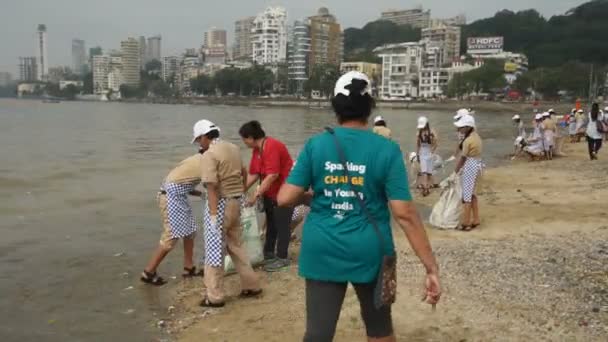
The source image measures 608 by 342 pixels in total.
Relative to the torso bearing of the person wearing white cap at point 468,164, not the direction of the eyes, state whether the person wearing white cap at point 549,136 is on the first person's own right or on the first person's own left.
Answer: on the first person's own right

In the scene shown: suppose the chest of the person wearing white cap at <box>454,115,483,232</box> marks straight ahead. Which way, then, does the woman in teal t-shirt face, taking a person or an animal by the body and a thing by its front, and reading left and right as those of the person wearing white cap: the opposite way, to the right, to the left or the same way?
to the right

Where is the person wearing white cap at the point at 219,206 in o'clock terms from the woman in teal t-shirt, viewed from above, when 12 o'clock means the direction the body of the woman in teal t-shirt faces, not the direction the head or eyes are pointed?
The person wearing white cap is roughly at 11 o'clock from the woman in teal t-shirt.

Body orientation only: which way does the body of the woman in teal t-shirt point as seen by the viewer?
away from the camera

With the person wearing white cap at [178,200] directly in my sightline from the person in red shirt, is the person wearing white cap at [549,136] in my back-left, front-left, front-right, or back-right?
back-right

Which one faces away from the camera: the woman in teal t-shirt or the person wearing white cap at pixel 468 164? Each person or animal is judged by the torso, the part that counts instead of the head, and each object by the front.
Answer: the woman in teal t-shirt

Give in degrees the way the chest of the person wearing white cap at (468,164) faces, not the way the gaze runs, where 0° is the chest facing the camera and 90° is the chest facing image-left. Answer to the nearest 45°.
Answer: approximately 90°

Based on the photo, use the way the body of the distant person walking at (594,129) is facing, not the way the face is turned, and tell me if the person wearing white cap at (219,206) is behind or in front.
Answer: behind
